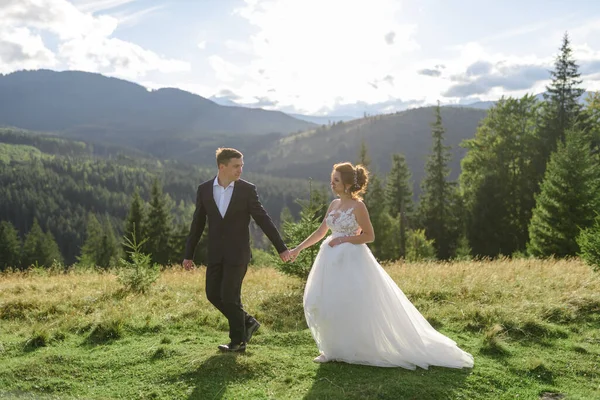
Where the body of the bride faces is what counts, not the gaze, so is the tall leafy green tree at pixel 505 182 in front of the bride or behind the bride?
behind

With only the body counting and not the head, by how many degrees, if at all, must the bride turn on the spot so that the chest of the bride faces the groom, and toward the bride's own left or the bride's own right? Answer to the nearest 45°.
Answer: approximately 45° to the bride's own right

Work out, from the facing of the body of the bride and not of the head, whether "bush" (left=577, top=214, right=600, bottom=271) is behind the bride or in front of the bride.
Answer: behind

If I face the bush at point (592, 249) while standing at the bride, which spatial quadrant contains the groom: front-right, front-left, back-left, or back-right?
back-left

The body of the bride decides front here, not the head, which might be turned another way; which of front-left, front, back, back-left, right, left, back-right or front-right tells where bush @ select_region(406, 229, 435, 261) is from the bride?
back-right

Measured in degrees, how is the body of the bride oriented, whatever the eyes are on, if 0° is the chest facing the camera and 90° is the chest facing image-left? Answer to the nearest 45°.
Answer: approximately 45°

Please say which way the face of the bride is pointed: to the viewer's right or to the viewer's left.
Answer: to the viewer's left

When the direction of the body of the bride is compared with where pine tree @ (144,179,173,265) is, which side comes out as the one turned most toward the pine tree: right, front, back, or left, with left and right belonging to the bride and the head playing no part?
right
